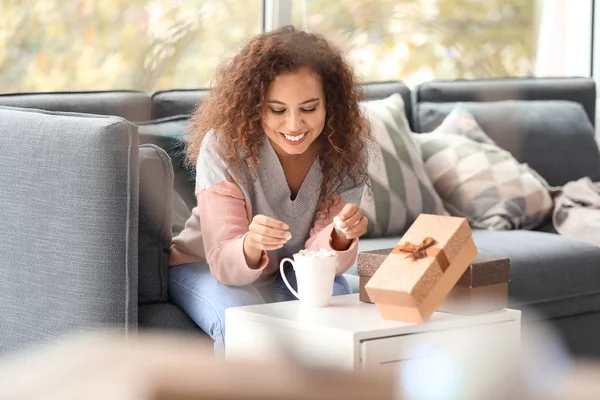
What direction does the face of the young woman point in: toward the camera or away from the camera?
toward the camera

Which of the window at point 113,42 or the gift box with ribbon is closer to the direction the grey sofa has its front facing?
the gift box with ribbon

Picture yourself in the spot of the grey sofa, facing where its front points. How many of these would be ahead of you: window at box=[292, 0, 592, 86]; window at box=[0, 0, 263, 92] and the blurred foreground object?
1

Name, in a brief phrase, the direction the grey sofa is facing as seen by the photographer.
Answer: facing the viewer

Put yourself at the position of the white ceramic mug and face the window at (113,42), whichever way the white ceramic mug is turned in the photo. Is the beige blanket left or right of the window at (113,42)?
right

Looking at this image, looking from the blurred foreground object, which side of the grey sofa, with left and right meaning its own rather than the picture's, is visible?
front

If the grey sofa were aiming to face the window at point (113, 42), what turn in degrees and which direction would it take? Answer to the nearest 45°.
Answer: approximately 180°

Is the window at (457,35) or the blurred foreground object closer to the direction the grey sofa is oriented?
the blurred foreground object
